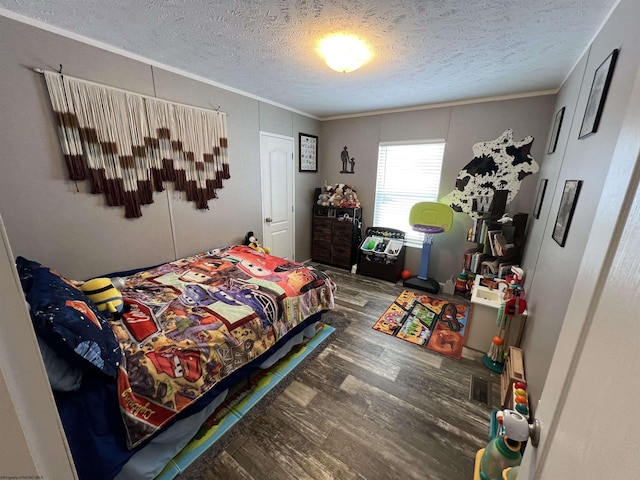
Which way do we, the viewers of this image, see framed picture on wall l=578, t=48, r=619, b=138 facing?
facing to the left of the viewer

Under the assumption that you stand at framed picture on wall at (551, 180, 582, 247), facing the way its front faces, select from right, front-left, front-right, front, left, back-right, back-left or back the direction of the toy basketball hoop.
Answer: front-right

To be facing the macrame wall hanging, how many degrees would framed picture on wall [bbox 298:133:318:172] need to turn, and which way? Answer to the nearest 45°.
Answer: approximately 90° to its right

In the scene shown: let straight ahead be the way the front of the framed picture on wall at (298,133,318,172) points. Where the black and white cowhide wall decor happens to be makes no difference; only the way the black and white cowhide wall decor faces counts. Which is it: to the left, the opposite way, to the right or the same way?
to the right

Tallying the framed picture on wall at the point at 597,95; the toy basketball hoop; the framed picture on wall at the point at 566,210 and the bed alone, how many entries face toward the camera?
1

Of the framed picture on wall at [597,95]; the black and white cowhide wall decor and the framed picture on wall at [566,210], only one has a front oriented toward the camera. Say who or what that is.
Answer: the black and white cowhide wall decor

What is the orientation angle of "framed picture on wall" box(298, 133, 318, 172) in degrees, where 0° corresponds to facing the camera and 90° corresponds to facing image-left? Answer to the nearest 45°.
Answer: approximately 315°

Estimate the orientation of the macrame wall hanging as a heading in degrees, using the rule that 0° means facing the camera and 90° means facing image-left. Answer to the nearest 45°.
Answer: approximately 315°

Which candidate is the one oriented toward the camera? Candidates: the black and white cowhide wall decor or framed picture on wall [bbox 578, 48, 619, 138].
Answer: the black and white cowhide wall decor

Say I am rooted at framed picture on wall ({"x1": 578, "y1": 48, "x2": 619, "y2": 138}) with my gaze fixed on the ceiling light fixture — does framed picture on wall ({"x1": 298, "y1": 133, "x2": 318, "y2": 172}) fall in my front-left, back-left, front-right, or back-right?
front-right

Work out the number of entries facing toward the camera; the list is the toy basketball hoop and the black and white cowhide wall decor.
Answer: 2

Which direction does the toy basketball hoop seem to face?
toward the camera

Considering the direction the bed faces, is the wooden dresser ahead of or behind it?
ahead

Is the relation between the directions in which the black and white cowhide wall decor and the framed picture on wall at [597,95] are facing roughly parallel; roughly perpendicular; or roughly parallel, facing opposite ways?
roughly perpendicular

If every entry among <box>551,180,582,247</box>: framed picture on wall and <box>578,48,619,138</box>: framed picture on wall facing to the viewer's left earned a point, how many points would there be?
2

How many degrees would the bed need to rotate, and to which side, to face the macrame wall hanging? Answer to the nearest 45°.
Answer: approximately 45° to its left

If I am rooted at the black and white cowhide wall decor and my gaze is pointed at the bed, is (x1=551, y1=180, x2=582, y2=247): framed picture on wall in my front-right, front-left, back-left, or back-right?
front-left
